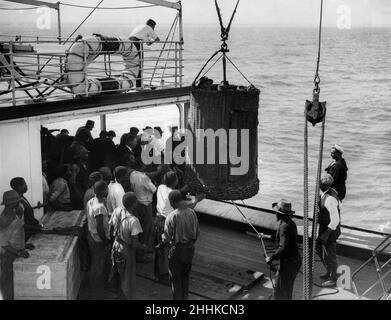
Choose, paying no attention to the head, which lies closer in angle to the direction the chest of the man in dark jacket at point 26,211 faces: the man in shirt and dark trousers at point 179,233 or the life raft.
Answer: the man in shirt and dark trousers

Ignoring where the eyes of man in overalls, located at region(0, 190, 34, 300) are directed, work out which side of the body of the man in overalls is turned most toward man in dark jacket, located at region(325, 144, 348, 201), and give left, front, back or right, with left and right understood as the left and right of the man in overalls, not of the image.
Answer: front

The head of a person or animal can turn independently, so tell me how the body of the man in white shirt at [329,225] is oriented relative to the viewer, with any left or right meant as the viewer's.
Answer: facing to the left of the viewer

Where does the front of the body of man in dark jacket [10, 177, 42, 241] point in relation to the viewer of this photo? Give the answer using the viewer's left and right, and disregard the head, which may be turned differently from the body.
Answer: facing to the right of the viewer

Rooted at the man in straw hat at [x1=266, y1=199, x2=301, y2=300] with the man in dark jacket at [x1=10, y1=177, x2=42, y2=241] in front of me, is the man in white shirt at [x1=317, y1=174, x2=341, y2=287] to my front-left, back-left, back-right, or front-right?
back-right

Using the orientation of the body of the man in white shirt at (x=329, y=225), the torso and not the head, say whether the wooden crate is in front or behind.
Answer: in front

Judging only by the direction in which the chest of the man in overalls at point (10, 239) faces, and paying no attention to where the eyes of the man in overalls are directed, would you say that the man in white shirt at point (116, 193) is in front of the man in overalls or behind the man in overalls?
in front

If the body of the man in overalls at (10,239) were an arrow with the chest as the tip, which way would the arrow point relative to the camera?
to the viewer's right

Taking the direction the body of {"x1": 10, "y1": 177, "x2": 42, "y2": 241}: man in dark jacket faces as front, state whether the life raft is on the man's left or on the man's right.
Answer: on the man's left

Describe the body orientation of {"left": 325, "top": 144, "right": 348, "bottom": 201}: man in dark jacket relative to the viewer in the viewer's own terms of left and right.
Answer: facing to the left of the viewer

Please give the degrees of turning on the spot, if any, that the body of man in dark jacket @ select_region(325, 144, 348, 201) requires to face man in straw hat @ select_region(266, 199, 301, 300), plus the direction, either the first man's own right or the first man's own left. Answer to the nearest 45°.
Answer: approximately 90° to the first man's own left

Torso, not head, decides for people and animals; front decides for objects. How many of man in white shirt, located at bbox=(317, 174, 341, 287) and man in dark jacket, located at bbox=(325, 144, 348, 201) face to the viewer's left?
2

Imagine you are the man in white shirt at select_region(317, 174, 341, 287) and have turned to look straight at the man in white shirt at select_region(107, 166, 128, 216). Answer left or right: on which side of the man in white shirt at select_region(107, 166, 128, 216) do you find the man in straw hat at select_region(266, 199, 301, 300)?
left

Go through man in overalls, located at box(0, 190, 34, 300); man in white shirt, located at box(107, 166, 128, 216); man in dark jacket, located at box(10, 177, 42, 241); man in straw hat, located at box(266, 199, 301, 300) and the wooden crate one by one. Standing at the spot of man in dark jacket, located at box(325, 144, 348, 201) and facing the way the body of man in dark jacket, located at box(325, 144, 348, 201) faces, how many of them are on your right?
0

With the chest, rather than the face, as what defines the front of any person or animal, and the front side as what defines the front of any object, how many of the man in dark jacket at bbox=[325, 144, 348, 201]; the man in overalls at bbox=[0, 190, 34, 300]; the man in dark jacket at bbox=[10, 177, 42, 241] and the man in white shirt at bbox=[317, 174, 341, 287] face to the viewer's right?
2

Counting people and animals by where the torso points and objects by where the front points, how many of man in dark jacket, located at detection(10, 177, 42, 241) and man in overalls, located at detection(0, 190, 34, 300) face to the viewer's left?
0
